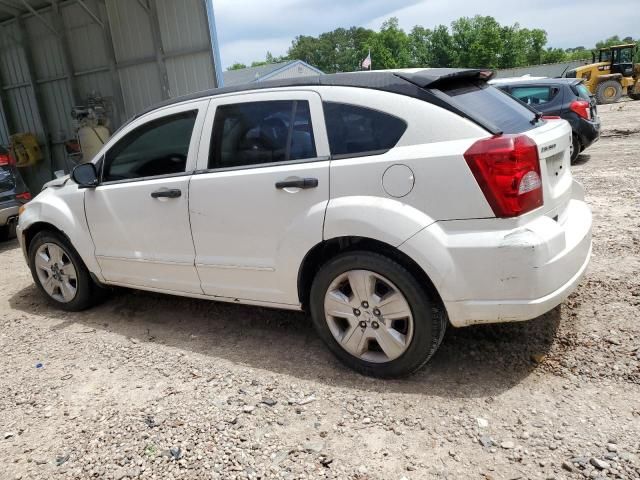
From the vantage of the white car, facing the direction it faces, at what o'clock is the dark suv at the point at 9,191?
The dark suv is roughly at 12 o'clock from the white car.

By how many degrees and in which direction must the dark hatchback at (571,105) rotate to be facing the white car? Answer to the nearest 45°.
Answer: approximately 135° to its left

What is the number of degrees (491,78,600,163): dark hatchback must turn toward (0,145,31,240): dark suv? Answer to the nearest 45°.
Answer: approximately 90° to its left

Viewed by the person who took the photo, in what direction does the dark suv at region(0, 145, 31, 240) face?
facing away from the viewer and to the left of the viewer

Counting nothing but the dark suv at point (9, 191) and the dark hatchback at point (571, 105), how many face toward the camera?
0

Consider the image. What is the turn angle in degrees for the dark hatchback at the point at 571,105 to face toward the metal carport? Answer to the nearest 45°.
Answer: approximately 45° to its left

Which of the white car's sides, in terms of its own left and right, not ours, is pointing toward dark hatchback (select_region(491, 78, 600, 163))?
right

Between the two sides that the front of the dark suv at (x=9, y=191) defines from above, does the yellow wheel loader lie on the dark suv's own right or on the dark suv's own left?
on the dark suv's own right

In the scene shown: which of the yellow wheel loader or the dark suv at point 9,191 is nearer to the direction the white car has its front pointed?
the dark suv

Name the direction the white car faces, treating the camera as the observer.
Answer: facing away from the viewer and to the left of the viewer
